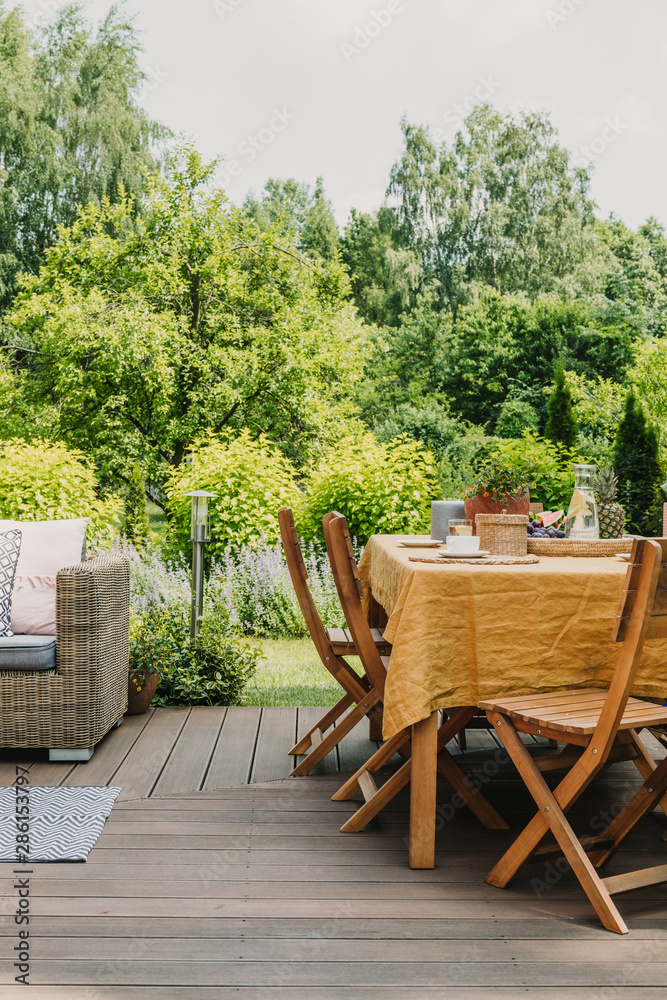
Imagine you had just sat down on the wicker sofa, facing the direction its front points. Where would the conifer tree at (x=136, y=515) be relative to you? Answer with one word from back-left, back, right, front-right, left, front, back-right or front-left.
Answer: back

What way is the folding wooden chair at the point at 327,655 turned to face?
to the viewer's right

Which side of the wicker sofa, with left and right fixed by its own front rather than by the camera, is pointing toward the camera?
front

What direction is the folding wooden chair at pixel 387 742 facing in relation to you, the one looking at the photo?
facing to the right of the viewer

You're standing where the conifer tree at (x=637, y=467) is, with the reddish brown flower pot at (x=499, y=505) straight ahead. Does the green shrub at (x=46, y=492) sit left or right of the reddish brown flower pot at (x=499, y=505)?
right

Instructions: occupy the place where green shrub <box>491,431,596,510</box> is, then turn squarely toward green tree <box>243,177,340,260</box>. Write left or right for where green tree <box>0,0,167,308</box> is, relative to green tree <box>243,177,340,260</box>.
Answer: left

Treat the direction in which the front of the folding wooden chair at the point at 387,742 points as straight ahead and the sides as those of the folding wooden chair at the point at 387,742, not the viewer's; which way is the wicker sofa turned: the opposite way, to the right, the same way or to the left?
to the right

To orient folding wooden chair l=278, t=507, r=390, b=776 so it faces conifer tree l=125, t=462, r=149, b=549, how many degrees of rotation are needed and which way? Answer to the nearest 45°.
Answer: approximately 90° to its left

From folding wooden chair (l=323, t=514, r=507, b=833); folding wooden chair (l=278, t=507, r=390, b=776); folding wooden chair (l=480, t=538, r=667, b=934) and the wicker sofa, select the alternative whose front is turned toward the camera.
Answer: the wicker sofa

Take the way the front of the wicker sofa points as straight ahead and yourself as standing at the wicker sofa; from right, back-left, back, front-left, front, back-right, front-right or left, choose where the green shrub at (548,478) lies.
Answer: back-left

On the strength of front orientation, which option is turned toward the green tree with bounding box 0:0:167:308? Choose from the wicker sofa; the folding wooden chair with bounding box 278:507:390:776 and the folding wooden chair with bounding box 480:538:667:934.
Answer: the folding wooden chair with bounding box 480:538:667:934

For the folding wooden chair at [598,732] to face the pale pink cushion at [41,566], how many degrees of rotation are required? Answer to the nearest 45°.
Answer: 0° — it already faces it

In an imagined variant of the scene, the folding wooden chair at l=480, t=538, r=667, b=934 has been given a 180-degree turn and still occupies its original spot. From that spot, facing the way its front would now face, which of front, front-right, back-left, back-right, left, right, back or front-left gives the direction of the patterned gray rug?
back-right

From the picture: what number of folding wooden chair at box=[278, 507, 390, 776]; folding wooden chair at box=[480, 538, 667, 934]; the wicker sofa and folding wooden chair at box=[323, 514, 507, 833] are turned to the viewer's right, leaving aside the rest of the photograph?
2

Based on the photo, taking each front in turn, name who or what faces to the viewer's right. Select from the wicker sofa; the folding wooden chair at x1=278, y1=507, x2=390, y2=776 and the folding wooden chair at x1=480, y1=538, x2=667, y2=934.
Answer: the folding wooden chair at x1=278, y1=507, x2=390, y2=776

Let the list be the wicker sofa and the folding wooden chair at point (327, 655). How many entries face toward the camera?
1

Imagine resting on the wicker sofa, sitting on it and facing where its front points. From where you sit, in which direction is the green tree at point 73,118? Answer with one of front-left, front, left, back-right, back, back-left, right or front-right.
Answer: back
